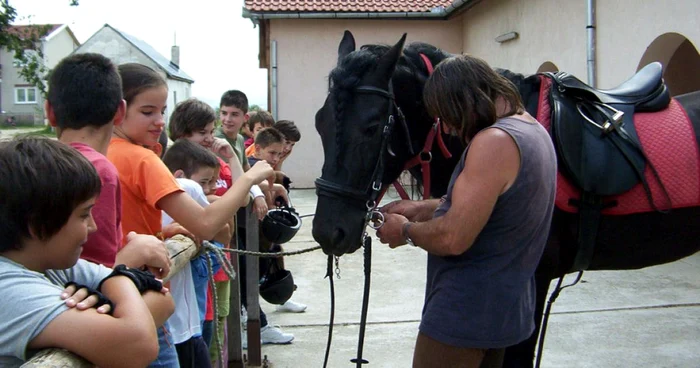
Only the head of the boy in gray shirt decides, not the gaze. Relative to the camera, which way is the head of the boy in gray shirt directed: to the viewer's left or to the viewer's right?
to the viewer's right

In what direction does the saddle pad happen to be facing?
to the viewer's left

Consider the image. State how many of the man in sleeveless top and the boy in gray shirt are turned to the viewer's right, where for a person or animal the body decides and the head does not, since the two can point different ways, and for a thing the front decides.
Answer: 1

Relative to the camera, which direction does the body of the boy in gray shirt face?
to the viewer's right

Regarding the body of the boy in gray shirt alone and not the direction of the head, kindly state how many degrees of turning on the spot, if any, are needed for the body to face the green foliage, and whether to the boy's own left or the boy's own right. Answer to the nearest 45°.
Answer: approximately 90° to the boy's own left

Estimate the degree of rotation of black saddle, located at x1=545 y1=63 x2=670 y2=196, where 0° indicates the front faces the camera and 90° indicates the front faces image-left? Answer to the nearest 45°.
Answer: approximately 90°

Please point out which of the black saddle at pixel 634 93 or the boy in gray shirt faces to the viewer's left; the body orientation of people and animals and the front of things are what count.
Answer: the black saddle

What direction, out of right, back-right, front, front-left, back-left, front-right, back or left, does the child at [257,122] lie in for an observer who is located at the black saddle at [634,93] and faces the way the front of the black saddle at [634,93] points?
front-right

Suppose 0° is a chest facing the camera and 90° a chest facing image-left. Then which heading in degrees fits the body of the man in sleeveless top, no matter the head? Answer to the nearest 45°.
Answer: approximately 90°

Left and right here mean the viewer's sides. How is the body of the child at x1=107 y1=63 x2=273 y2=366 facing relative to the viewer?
facing to the right of the viewer

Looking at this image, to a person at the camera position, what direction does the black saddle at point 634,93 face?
facing to the left of the viewer
